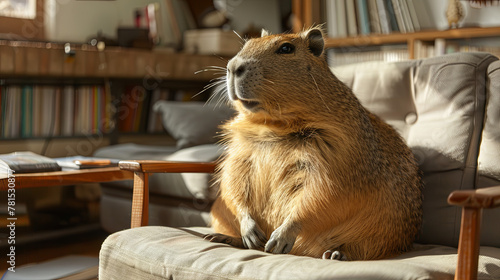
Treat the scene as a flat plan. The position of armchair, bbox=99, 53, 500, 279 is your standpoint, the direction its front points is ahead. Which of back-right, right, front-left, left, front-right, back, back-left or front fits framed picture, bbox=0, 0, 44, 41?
right

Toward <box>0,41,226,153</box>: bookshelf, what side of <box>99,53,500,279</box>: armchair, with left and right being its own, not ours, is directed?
right

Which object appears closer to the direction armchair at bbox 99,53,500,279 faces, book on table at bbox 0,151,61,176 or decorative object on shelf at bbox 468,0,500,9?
the book on table

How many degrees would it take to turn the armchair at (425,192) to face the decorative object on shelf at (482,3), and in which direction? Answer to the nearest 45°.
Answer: approximately 135° to its right

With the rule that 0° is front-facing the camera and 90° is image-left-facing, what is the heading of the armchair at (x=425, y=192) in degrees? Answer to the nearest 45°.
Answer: approximately 45°

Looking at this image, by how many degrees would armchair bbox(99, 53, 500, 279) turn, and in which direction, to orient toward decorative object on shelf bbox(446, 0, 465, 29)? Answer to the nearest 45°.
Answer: approximately 135° to its right

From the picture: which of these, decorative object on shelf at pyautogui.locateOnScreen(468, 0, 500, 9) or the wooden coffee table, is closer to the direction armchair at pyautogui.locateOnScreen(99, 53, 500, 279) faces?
the wooden coffee table

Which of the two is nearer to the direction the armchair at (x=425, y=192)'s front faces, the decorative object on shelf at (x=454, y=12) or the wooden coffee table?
the wooden coffee table
